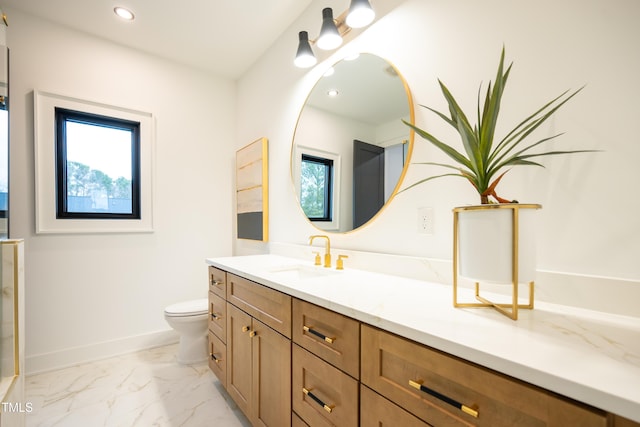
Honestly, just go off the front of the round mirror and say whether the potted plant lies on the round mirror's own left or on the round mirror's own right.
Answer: on the round mirror's own left

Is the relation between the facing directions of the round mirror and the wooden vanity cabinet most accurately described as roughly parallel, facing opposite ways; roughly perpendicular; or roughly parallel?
roughly parallel

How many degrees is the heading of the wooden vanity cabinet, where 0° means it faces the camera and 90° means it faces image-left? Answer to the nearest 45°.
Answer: approximately 45°

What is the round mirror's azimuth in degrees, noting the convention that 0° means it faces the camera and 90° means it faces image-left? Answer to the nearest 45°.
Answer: approximately 45°

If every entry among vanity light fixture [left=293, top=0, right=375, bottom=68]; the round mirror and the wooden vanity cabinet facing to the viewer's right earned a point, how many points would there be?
0

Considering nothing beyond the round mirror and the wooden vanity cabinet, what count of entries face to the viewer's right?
0

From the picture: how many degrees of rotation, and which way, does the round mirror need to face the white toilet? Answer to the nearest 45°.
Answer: approximately 45° to its right

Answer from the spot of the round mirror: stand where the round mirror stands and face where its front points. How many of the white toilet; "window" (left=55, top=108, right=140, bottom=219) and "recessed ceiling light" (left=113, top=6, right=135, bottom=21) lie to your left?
0

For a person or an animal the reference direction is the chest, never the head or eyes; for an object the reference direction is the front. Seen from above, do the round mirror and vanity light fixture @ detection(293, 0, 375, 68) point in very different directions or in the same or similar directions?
same or similar directions

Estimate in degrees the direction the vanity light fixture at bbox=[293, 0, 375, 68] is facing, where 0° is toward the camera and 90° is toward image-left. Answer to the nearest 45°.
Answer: approximately 45°

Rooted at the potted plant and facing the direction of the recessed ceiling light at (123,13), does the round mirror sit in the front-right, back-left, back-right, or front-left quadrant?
front-right

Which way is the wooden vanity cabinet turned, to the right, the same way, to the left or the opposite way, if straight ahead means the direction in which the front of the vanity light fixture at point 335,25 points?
the same way

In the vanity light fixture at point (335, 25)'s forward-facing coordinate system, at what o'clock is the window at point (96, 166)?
The window is roughly at 2 o'clock from the vanity light fixture.
